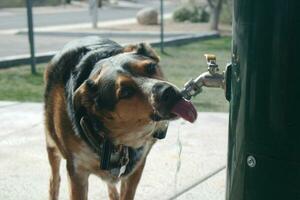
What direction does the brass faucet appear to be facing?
to the viewer's left

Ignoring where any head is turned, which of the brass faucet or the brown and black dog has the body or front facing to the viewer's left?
the brass faucet

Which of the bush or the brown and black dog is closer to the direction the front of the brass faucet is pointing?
the brown and black dog

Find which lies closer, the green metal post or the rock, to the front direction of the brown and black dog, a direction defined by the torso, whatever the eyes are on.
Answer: the green metal post

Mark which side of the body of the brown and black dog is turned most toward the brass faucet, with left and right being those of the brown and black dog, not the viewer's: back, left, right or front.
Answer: front

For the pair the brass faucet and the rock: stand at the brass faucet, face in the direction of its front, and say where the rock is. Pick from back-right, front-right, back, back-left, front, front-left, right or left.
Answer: right

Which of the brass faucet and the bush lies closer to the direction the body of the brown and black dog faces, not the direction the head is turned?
the brass faucet

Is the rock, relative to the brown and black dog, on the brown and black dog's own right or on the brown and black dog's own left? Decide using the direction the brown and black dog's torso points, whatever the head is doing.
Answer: on the brown and black dog's own left

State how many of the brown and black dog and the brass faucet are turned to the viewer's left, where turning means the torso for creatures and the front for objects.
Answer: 1

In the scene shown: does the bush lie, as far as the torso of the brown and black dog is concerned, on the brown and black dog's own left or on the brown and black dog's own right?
on the brown and black dog's own left

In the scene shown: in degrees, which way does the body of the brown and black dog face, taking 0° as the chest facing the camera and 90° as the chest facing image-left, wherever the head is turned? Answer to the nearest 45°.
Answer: approximately 315°
